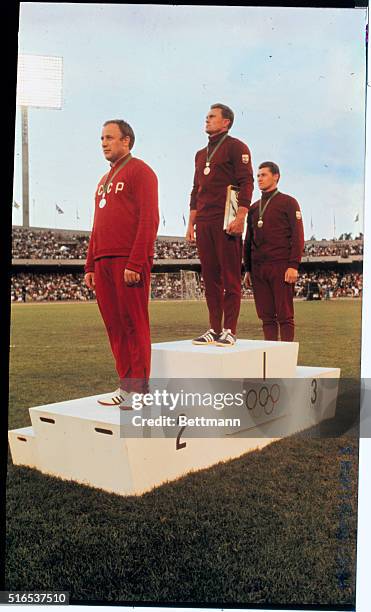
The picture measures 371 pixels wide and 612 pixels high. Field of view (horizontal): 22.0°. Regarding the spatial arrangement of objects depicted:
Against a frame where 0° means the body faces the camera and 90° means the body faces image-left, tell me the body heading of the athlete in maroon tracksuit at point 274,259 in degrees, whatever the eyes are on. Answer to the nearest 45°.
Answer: approximately 45°

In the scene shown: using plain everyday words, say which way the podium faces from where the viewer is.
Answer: facing the viewer and to the right of the viewer

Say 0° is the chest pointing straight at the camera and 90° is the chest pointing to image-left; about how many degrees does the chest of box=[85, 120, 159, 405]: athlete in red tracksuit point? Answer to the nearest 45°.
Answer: approximately 45°
